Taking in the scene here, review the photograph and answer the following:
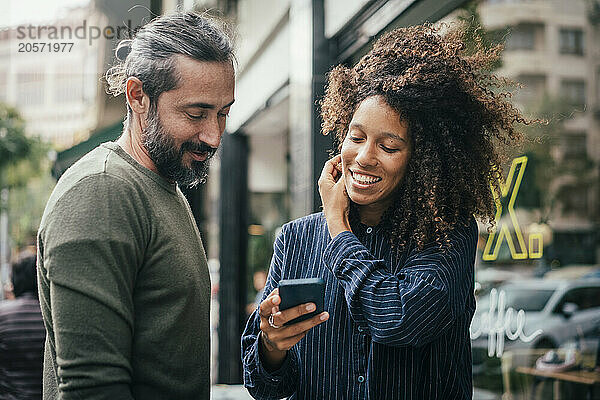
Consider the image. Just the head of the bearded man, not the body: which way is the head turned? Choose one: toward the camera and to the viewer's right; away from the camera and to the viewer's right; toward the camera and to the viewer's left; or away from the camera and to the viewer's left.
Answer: toward the camera and to the viewer's right

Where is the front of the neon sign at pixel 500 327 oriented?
toward the camera

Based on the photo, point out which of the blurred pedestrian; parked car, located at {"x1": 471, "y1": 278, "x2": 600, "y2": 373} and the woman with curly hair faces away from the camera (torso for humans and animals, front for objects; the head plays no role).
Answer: the blurred pedestrian

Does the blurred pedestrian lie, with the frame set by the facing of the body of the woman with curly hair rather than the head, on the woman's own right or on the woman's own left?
on the woman's own right

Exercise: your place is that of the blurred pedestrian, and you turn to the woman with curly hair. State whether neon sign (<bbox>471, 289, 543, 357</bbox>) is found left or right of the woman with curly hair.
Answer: left

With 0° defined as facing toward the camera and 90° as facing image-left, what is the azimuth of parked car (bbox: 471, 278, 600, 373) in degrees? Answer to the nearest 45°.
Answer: approximately 45°

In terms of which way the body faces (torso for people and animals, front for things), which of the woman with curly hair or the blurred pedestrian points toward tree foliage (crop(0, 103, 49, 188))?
the blurred pedestrian

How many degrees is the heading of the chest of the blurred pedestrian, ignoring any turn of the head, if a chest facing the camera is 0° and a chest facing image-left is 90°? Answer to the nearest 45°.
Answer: approximately 180°

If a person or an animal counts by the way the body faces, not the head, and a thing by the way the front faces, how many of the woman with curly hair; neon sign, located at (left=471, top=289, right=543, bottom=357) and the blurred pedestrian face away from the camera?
1

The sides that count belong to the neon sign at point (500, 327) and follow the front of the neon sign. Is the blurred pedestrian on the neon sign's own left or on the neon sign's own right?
on the neon sign's own right

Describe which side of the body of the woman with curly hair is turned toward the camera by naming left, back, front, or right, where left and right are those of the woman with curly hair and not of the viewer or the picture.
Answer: front

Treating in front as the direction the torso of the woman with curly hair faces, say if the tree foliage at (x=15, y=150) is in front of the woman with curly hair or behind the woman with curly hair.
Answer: behind
